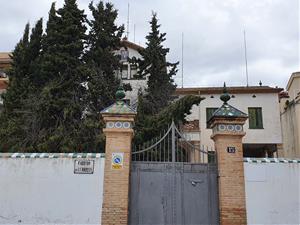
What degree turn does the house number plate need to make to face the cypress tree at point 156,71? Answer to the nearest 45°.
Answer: approximately 135° to its right

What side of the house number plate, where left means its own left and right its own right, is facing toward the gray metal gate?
right

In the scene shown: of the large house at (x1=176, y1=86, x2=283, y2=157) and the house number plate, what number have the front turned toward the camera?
2

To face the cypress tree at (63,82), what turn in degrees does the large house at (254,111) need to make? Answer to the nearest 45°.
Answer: approximately 45° to its right

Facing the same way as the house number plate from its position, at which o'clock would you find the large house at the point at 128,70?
The large house is roughly at 5 o'clock from the house number plate.

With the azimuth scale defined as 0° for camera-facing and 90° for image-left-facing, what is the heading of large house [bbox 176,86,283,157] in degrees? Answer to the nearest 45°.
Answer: approximately 0°

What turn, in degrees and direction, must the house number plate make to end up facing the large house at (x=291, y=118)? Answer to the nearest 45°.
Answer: approximately 180°

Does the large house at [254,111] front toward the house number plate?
yes
